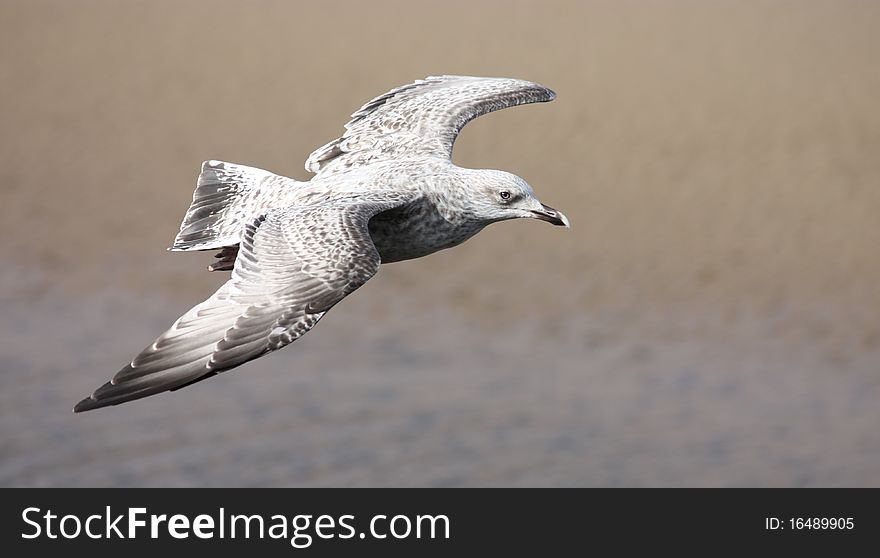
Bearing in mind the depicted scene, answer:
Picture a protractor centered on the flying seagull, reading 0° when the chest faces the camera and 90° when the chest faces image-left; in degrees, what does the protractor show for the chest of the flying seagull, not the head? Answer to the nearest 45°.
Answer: approximately 270°
